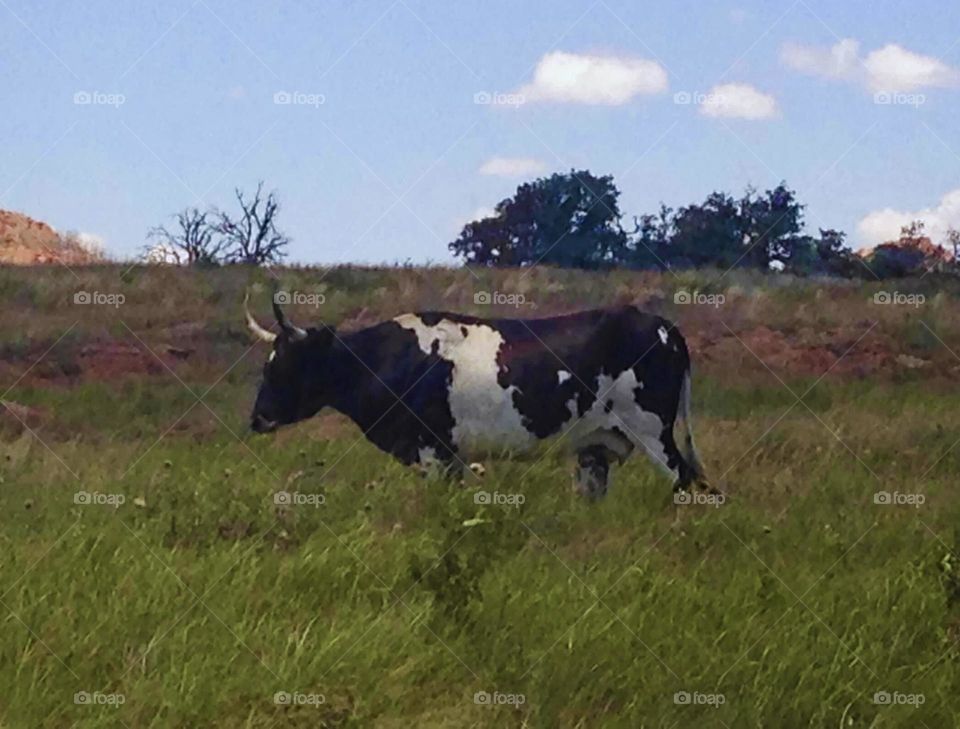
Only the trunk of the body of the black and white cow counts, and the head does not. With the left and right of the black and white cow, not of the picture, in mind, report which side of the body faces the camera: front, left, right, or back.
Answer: left
